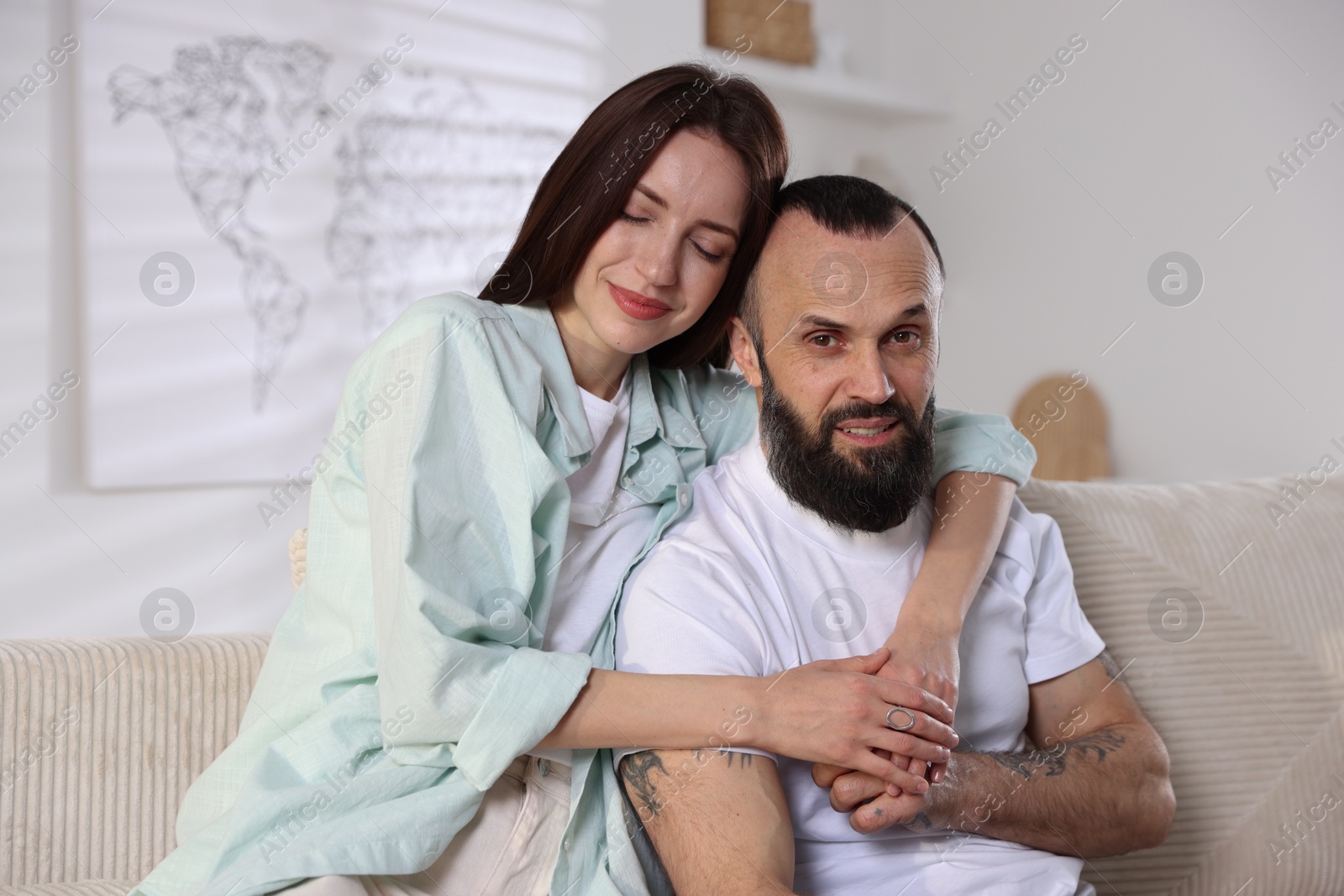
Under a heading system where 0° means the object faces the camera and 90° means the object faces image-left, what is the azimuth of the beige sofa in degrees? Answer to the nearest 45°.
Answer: approximately 0°

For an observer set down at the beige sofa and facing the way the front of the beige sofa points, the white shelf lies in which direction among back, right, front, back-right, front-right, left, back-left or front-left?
back

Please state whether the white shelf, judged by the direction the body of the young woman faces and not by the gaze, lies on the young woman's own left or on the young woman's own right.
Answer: on the young woman's own left

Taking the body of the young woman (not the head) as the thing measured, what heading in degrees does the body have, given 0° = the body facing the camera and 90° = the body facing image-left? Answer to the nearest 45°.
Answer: approximately 315°
